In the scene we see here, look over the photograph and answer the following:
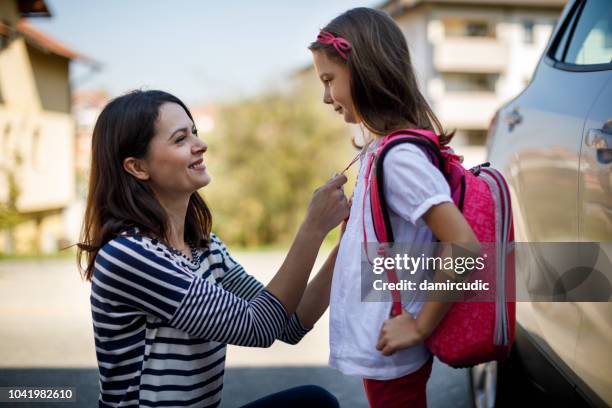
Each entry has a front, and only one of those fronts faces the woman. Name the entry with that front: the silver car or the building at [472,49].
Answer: the building

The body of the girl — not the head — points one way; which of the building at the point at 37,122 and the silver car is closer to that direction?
the building

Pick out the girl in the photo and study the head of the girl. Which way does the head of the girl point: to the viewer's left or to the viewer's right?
to the viewer's left

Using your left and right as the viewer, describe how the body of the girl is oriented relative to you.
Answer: facing to the left of the viewer

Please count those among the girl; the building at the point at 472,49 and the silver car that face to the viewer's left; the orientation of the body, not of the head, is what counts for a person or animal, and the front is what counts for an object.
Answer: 1

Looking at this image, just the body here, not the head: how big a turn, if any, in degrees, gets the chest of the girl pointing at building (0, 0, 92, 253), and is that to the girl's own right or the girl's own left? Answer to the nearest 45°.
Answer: approximately 45° to the girl's own right

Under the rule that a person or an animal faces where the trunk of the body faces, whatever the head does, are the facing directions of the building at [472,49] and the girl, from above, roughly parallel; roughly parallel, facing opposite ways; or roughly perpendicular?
roughly perpendicular

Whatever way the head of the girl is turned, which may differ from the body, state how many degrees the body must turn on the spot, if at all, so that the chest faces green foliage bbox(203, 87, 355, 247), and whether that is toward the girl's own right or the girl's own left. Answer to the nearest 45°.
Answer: approximately 90° to the girl's own right

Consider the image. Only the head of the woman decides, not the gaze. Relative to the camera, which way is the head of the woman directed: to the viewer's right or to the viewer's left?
to the viewer's right

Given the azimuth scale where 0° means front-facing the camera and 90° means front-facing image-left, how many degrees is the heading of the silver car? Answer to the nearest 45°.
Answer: approximately 315°

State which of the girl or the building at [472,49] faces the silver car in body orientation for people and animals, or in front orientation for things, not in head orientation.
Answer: the building

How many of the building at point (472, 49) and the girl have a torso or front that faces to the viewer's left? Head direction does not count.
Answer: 1

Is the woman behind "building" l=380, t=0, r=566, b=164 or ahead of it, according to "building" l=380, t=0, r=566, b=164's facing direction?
ahead

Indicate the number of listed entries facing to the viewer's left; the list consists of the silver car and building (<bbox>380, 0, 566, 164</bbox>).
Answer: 0

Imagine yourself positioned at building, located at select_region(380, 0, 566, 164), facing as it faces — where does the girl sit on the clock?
The girl is roughly at 12 o'clock from the building.
